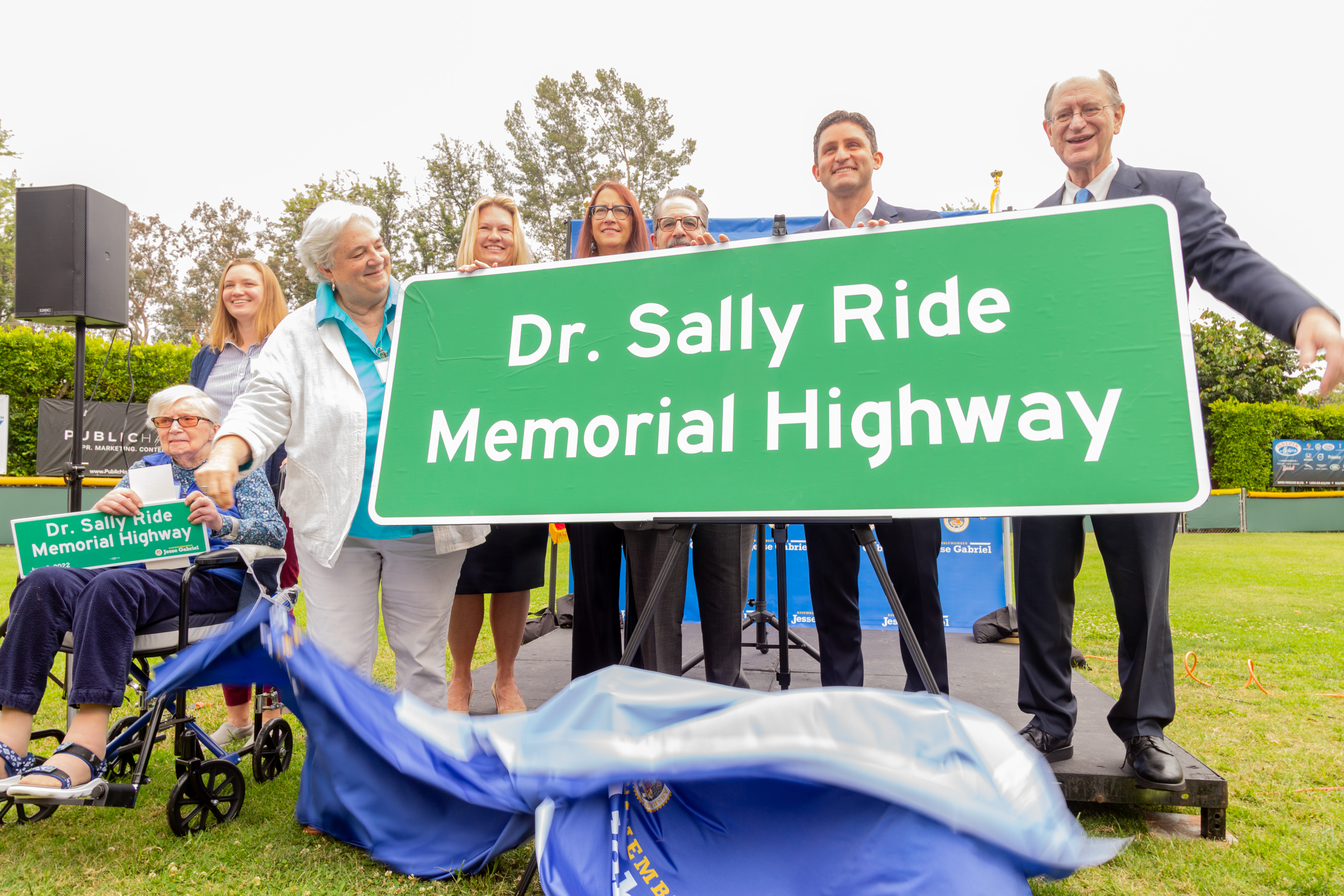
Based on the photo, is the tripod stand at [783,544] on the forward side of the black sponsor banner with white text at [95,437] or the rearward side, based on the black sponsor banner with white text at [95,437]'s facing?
on the forward side

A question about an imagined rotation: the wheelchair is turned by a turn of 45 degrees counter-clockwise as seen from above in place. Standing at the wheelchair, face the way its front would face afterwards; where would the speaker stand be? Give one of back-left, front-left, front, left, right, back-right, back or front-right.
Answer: back

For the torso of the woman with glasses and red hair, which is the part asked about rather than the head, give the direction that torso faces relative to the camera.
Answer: toward the camera

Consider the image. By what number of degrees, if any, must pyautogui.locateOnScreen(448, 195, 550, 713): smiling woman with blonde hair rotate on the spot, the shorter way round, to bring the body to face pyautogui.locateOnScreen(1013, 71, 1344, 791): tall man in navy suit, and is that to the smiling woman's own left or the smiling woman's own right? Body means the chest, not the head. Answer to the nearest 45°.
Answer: approximately 45° to the smiling woman's own left

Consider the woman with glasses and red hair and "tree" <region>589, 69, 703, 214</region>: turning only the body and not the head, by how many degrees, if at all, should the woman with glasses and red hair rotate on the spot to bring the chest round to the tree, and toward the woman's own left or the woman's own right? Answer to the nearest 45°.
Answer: approximately 180°

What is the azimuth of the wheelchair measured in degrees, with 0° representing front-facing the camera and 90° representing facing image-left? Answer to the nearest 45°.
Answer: approximately 45°

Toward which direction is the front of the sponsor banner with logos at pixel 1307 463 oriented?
toward the camera

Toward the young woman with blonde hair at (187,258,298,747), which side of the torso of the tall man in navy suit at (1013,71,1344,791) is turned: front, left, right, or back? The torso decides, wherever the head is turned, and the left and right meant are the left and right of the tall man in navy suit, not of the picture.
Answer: right

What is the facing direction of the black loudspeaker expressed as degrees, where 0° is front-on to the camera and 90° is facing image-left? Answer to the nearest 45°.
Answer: approximately 45°

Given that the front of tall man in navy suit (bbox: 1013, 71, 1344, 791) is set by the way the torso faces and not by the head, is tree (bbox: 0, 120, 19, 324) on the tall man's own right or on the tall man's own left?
on the tall man's own right
